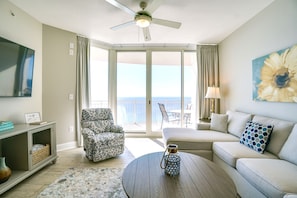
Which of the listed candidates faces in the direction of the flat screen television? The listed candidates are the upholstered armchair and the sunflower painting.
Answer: the sunflower painting

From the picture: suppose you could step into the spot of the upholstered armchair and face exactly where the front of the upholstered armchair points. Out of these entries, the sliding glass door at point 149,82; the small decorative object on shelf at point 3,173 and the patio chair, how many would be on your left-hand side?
2

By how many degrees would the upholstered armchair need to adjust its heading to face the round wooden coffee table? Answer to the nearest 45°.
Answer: approximately 45° to its right

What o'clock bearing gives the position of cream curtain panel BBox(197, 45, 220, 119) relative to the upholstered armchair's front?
The cream curtain panel is roughly at 10 o'clock from the upholstered armchair.

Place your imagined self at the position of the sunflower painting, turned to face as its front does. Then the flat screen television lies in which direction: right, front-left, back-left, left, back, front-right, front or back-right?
front

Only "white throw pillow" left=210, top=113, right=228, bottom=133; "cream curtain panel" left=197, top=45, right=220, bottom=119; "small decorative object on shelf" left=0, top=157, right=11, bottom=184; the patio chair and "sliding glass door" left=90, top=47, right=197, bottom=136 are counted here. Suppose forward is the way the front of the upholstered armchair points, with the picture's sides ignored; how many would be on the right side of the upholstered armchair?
1

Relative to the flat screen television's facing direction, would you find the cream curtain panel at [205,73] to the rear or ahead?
ahead

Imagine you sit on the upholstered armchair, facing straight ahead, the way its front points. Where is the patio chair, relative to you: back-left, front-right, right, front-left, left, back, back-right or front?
left

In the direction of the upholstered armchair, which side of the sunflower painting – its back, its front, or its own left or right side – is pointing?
front

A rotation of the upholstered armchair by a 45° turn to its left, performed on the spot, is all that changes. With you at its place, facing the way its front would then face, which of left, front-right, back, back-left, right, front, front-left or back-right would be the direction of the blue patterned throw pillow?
front-right

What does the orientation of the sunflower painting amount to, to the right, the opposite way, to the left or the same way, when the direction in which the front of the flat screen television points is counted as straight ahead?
the opposite way

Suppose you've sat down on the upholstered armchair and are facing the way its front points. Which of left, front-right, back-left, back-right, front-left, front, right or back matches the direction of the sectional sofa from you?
front

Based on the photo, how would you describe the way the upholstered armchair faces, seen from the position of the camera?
facing the viewer and to the right of the viewer

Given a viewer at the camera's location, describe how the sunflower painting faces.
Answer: facing the viewer and to the left of the viewer

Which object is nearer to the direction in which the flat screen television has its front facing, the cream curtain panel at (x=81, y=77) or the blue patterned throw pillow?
the blue patterned throw pillow

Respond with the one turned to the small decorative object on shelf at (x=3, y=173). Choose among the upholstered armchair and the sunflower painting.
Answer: the sunflower painting

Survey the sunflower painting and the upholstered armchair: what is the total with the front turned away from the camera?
0

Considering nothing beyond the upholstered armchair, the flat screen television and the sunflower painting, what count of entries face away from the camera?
0

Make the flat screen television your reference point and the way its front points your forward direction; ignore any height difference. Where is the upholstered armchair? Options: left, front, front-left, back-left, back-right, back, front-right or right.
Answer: front-left

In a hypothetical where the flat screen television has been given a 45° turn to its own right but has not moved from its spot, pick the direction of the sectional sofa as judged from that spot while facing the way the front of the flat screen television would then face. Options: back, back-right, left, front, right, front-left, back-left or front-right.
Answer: front-left

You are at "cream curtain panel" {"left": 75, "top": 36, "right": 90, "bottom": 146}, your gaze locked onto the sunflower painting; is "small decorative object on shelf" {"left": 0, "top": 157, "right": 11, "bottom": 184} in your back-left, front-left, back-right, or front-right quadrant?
front-right
